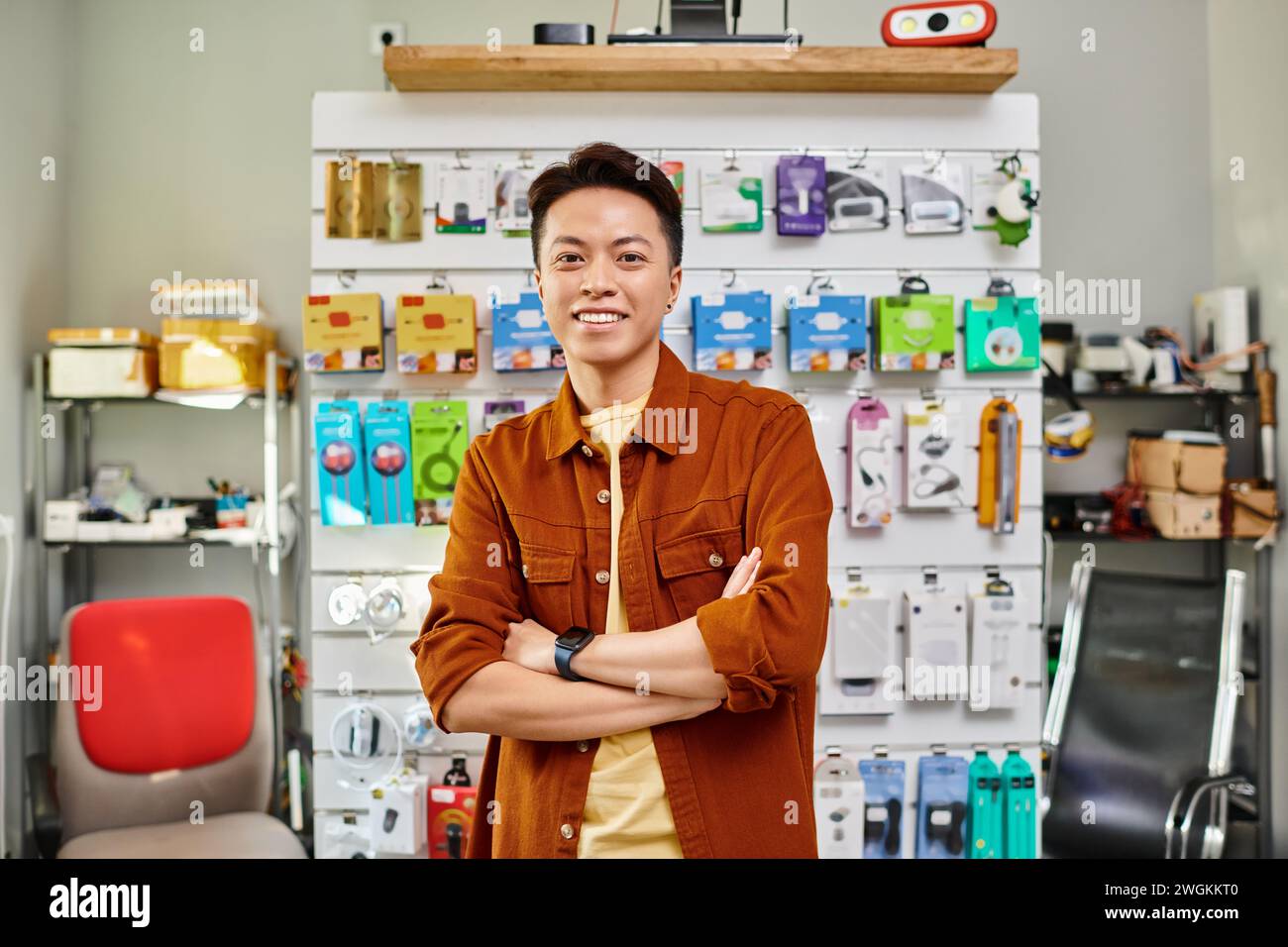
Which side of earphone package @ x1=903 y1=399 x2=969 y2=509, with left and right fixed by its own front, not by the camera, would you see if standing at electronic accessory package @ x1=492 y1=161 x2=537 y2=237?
right

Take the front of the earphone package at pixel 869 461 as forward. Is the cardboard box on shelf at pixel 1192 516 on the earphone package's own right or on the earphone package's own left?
on the earphone package's own left

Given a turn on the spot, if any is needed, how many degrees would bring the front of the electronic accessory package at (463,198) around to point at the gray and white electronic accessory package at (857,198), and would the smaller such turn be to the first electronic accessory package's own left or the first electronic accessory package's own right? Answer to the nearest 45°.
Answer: approximately 90° to the first electronic accessory package's own left

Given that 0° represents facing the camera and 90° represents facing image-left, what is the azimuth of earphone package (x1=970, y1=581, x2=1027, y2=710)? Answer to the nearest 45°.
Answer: approximately 0°

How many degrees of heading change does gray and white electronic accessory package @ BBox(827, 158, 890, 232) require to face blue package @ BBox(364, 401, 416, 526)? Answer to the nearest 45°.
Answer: approximately 90° to its right

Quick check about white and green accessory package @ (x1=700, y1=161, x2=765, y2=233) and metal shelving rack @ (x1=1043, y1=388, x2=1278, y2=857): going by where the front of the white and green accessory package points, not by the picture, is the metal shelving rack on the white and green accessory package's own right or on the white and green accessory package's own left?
on the white and green accessory package's own left

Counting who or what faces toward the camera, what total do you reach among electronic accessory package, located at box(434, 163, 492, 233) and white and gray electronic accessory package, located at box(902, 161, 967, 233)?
2
